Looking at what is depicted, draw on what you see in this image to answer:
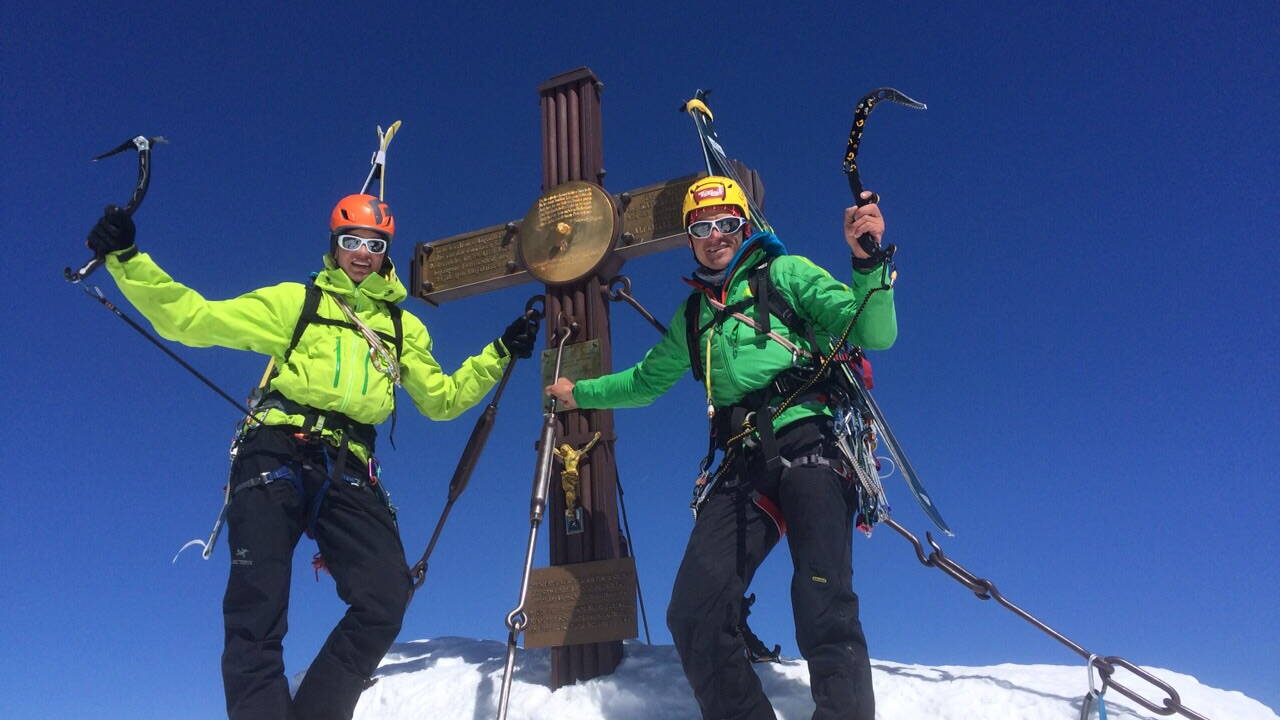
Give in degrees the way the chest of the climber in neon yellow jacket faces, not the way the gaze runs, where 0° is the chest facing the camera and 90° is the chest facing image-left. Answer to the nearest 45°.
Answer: approximately 0°

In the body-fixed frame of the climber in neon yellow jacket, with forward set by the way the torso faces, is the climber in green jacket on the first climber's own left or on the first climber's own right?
on the first climber's own left

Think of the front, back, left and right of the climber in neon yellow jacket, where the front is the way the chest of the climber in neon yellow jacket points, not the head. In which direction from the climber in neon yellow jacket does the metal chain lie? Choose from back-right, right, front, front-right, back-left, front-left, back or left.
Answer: left
